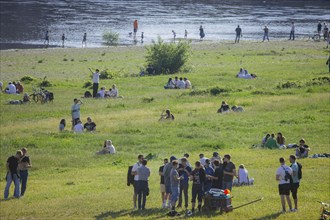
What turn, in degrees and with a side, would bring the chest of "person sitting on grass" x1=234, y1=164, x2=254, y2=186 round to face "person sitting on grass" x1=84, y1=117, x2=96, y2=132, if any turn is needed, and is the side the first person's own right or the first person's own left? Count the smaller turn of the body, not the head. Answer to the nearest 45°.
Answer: approximately 45° to the first person's own left

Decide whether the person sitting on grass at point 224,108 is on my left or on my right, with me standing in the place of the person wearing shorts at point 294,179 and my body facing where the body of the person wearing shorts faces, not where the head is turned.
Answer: on my right

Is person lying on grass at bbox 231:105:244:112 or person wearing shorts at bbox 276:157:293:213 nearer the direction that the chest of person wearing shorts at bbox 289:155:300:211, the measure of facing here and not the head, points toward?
the person wearing shorts

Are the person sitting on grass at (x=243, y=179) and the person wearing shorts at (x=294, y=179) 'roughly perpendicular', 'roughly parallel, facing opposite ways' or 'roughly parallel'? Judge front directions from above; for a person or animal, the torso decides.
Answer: roughly perpendicular

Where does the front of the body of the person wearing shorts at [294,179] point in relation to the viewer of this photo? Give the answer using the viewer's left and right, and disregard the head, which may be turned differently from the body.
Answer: facing to the left of the viewer
